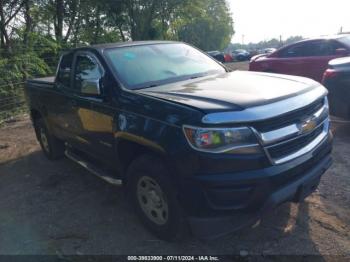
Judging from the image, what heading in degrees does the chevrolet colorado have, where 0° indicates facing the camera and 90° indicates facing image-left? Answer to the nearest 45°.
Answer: approximately 315°
